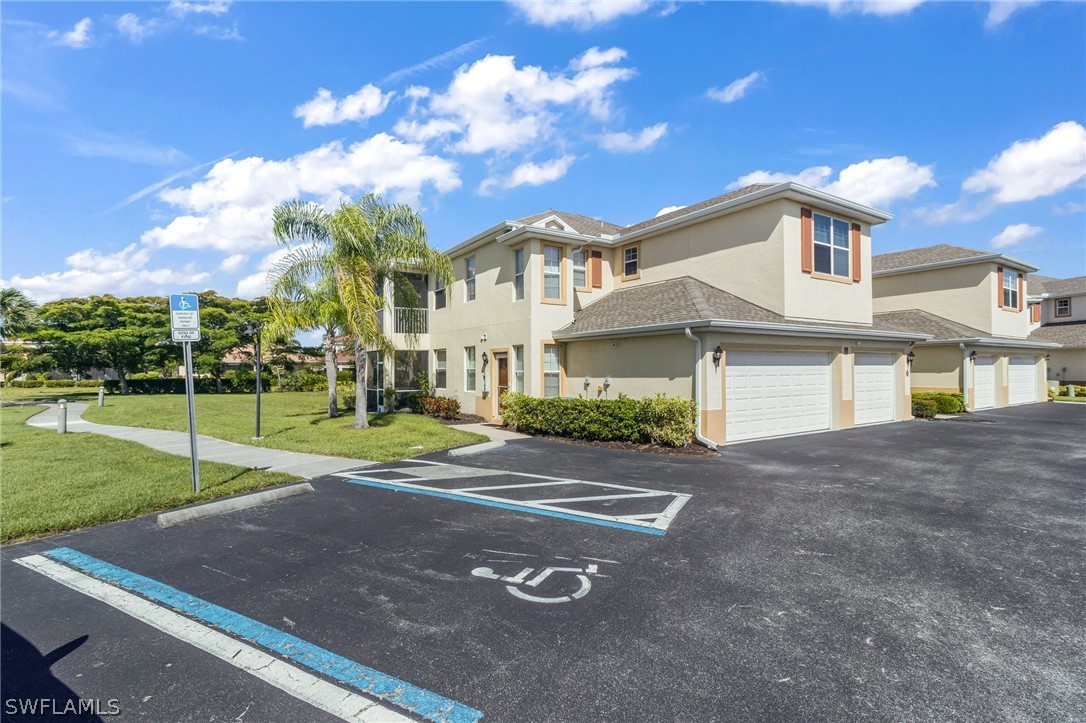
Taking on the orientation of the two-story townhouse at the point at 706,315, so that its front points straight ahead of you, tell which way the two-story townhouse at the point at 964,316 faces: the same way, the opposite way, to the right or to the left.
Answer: the same way

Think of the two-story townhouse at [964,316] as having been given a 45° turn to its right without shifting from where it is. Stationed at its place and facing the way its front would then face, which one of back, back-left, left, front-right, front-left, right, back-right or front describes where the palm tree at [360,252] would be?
front-right

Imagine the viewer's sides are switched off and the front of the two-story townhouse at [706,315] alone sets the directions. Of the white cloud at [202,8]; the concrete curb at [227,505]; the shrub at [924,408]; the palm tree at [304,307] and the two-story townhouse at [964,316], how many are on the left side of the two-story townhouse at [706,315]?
2

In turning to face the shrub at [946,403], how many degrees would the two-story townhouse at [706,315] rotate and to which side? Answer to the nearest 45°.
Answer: approximately 90° to its left

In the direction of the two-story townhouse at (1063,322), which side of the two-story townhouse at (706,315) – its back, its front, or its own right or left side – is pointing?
left

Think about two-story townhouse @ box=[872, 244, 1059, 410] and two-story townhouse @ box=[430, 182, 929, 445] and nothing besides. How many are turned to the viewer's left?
0

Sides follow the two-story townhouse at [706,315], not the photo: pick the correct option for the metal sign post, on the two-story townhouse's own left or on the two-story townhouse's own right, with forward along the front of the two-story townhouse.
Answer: on the two-story townhouse's own right

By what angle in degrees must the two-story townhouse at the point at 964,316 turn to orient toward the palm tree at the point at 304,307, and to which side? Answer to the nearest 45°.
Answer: approximately 90° to its right

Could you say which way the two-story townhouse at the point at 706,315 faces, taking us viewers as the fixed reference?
facing the viewer and to the right of the viewer
